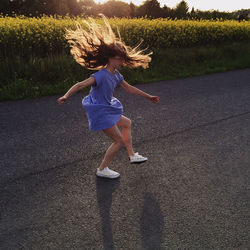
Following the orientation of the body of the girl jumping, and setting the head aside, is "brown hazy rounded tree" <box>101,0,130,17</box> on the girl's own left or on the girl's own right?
on the girl's own left

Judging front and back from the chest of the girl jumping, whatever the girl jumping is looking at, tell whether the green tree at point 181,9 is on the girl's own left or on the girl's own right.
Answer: on the girl's own left

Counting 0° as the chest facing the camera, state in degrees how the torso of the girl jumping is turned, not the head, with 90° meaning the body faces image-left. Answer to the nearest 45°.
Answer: approximately 315°
